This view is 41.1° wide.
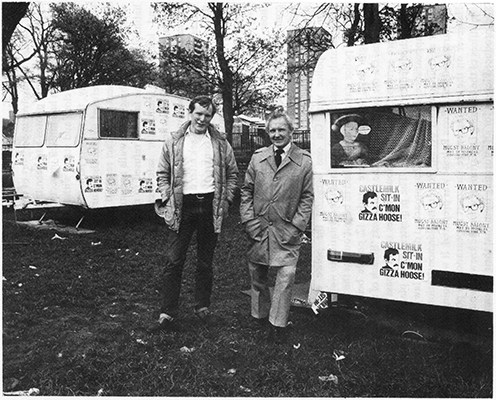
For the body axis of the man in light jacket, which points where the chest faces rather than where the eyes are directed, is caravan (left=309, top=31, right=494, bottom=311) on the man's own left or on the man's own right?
on the man's own left

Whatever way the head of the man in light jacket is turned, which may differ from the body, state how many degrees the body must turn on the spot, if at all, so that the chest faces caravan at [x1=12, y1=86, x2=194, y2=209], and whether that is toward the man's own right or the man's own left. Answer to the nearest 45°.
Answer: approximately 180°

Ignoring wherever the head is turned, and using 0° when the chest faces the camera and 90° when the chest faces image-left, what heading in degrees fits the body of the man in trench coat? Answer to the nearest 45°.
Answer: approximately 0°

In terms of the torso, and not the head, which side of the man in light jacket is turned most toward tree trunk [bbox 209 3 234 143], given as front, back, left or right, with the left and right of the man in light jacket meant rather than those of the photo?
back

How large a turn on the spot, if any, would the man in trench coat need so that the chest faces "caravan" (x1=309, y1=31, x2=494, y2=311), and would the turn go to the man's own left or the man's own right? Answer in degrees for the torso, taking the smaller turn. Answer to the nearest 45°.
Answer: approximately 90° to the man's own left

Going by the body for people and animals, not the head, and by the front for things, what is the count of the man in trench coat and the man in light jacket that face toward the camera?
2

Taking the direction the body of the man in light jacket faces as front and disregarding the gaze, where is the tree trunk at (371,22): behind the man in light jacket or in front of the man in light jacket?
behind
